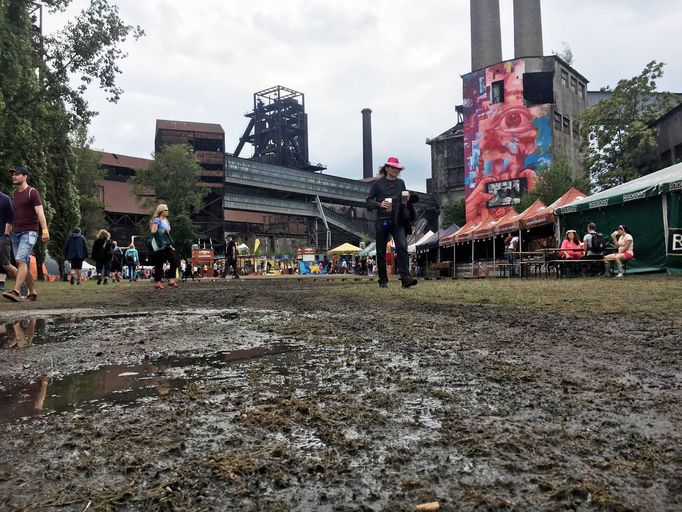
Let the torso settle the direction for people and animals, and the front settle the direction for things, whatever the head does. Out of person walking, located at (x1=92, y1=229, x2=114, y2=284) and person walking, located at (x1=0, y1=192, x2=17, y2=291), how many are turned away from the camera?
1

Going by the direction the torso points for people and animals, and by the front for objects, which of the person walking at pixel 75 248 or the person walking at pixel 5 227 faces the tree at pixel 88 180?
the person walking at pixel 75 248

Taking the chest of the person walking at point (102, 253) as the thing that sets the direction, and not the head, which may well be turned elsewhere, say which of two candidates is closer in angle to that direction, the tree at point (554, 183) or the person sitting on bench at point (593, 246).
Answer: the tree

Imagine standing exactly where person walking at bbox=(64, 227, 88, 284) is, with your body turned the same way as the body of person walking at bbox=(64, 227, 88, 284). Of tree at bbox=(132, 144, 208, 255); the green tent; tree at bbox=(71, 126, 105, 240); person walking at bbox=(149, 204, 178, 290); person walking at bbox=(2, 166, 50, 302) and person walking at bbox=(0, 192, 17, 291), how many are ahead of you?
2

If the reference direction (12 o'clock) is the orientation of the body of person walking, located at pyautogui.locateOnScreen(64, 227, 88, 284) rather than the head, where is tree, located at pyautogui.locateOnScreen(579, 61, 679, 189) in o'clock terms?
The tree is roughly at 3 o'clock from the person walking.

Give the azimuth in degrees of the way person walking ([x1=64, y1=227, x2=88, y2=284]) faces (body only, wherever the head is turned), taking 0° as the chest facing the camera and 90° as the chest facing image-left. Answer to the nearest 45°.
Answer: approximately 180°

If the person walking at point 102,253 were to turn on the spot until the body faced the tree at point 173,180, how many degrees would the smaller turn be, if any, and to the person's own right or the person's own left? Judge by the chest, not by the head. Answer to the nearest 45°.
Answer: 0° — they already face it

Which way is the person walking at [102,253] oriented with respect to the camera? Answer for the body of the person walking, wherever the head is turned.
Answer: away from the camera
